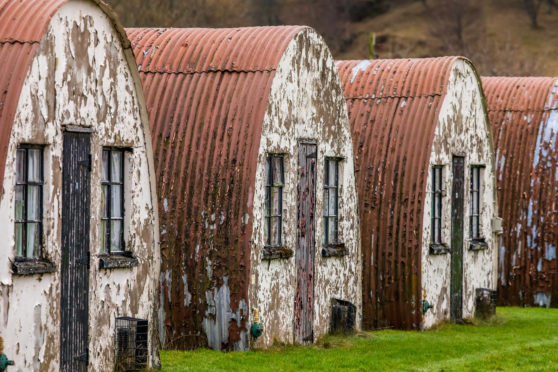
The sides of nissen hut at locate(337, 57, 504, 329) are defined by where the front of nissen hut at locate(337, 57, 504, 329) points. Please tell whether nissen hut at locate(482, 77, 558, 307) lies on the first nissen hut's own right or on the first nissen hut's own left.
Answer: on the first nissen hut's own left

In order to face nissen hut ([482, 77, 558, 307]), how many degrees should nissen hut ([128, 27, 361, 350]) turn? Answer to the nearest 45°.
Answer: approximately 90° to its left

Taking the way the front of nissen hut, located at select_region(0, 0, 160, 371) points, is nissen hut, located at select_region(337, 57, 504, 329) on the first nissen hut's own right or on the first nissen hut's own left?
on the first nissen hut's own left

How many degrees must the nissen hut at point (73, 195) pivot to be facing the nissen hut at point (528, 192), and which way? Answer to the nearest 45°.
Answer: approximately 90° to its left

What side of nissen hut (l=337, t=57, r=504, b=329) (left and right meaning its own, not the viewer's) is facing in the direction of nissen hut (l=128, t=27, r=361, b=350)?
right

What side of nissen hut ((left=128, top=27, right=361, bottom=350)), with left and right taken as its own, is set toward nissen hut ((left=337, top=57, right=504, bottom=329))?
left

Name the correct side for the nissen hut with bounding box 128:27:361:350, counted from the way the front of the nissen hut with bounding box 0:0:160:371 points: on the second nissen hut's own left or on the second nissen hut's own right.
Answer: on the second nissen hut's own left

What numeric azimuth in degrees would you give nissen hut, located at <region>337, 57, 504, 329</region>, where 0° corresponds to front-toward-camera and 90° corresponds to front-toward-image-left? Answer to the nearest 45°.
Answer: approximately 315°

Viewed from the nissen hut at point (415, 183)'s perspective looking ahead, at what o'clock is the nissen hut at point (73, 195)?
the nissen hut at point (73, 195) is roughly at 2 o'clock from the nissen hut at point (415, 183).

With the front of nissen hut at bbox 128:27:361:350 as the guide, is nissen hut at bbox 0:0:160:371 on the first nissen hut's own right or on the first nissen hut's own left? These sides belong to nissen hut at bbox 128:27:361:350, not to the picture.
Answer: on the first nissen hut's own right

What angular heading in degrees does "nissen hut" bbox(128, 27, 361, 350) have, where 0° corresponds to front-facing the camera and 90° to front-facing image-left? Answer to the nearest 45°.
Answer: approximately 315°
